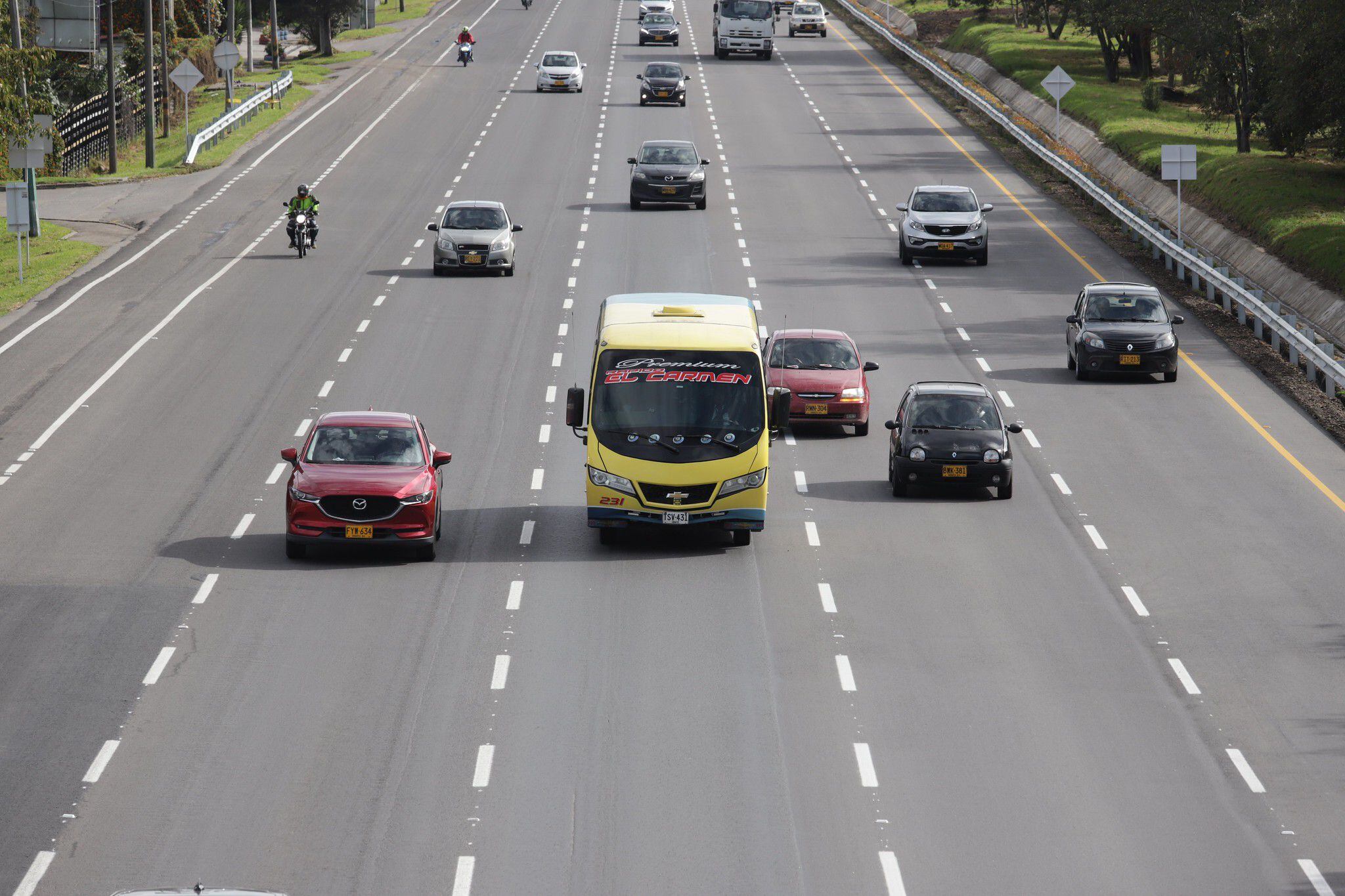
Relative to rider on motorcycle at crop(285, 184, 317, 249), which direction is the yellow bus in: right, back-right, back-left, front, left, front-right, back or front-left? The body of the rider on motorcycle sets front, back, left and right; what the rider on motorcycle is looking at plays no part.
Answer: front

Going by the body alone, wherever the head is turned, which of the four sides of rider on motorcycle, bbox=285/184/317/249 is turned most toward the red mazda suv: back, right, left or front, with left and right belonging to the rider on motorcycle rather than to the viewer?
front

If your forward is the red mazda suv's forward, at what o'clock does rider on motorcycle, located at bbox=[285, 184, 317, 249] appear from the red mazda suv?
The rider on motorcycle is roughly at 6 o'clock from the red mazda suv.

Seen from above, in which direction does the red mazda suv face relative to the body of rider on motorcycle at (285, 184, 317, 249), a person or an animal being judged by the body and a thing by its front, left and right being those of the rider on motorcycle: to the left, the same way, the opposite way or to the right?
the same way

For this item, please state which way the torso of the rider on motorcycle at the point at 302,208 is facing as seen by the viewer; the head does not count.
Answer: toward the camera

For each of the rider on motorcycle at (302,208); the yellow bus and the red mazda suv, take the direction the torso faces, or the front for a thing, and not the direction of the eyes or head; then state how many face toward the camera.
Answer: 3

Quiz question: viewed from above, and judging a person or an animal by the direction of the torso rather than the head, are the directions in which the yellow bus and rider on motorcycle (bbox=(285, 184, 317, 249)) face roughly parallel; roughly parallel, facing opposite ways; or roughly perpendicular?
roughly parallel

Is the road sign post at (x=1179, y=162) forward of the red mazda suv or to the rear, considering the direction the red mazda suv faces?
to the rear

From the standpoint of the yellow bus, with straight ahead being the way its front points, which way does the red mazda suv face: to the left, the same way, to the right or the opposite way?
the same way

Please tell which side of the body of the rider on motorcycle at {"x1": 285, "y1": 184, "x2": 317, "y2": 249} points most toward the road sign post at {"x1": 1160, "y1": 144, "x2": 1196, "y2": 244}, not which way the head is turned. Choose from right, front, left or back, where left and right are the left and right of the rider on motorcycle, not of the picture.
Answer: left

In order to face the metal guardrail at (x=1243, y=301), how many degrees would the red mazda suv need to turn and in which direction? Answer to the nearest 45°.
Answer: approximately 135° to its left

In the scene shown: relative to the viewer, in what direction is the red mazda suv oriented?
toward the camera

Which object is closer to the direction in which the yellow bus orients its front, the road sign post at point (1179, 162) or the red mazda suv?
the red mazda suv
